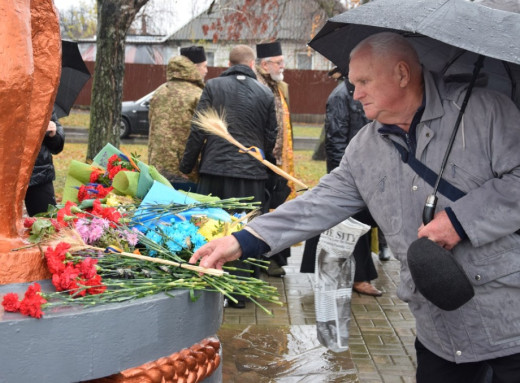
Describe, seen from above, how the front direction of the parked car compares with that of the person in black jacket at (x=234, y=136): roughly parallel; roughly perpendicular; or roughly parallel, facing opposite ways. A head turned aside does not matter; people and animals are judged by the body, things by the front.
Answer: roughly perpendicular

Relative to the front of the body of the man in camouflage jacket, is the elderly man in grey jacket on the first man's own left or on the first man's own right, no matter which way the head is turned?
on the first man's own right

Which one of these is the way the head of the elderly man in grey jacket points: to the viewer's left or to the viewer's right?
to the viewer's left

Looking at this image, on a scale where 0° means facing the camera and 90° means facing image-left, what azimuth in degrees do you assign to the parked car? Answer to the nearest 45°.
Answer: approximately 90°

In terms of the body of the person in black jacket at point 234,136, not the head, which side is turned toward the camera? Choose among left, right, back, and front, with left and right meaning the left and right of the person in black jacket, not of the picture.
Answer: back

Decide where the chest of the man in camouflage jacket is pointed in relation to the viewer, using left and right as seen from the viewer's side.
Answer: facing away from the viewer and to the right of the viewer

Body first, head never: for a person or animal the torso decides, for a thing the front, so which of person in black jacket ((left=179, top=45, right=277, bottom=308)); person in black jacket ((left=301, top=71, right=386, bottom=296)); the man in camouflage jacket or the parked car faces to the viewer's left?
the parked car

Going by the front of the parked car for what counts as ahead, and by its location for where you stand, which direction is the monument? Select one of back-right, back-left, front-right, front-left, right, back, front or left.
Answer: left

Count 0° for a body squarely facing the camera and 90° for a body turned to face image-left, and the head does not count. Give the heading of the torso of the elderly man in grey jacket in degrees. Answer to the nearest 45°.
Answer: approximately 45°
